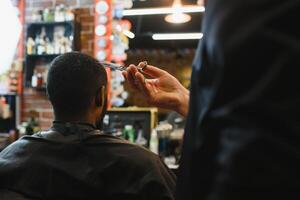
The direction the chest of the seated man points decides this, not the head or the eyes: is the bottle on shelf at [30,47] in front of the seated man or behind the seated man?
in front

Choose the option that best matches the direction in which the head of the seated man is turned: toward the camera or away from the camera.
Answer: away from the camera

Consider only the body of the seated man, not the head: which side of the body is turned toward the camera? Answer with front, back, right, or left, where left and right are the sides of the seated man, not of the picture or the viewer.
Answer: back

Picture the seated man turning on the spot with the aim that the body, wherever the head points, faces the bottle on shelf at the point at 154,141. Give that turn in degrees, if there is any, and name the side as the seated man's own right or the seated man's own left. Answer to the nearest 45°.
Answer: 0° — they already face it

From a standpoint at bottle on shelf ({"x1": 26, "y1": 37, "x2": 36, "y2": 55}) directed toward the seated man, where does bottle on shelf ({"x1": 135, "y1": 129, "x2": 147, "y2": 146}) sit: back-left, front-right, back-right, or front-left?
front-left

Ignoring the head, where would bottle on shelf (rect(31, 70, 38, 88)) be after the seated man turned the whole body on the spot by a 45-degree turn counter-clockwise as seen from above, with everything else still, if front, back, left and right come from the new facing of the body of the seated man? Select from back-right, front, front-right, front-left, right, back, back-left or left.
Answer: front-right

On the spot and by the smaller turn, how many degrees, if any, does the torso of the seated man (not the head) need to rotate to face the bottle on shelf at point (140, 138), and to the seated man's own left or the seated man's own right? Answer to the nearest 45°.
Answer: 0° — they already face it
